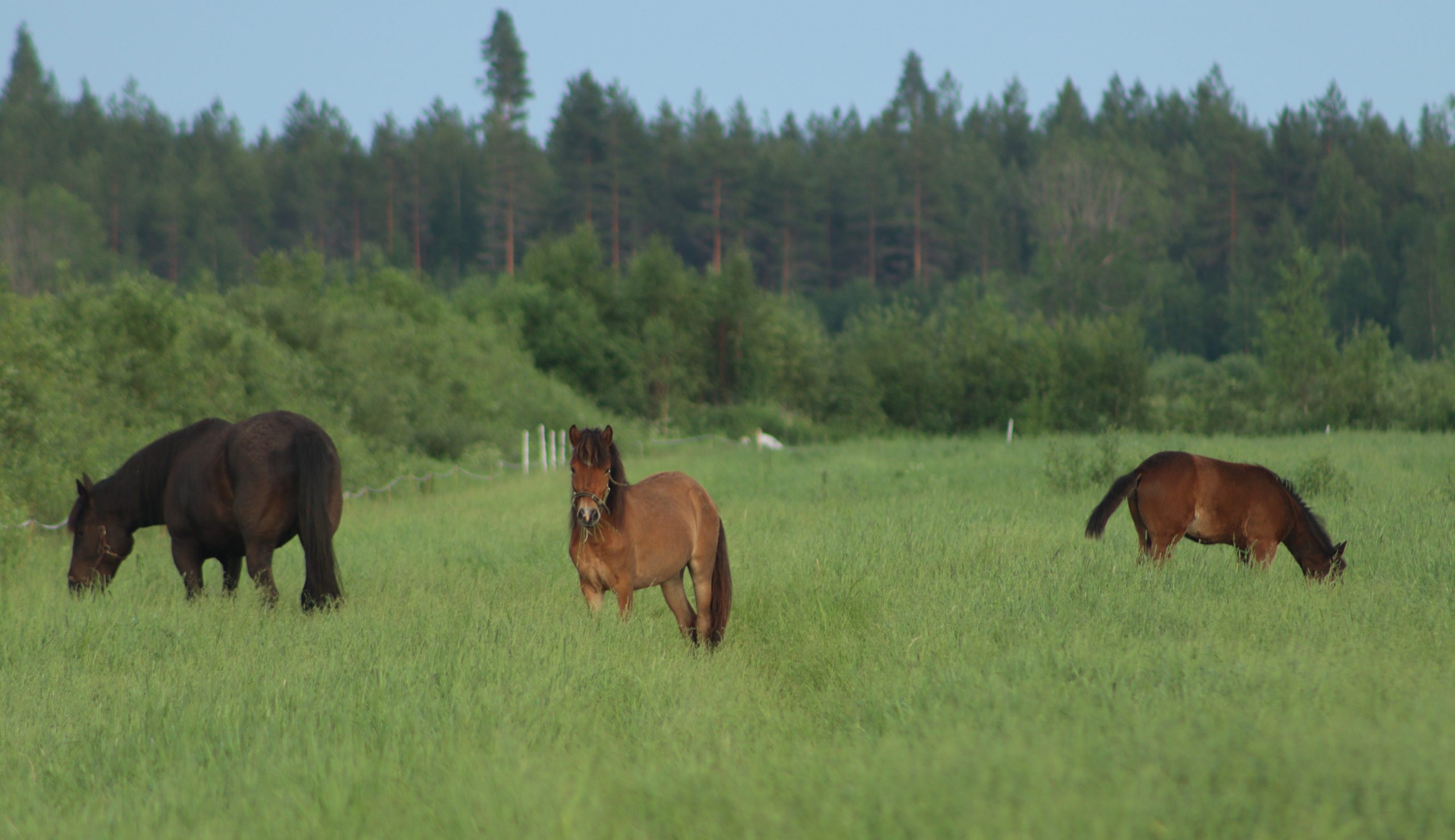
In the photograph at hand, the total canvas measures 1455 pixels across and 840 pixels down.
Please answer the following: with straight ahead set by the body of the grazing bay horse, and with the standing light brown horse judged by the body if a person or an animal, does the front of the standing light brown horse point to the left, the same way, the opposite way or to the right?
to the right

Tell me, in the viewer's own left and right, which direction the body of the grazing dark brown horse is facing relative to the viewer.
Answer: facing away from the viewer and to the left of the viewer

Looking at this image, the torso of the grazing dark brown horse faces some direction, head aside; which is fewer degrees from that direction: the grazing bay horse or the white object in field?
the white object in field

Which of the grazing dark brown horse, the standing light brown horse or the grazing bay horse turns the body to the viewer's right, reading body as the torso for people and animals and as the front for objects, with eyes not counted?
the grazing bay horse

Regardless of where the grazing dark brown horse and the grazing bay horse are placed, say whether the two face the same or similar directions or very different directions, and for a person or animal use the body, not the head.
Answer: very different directions

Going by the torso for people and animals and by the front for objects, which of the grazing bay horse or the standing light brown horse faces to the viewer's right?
the grazing bay horse

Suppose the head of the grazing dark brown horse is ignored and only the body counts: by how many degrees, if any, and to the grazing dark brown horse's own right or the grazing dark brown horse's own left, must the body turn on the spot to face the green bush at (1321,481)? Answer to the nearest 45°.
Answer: approximately 135° to the grazing dark brown horse's own right

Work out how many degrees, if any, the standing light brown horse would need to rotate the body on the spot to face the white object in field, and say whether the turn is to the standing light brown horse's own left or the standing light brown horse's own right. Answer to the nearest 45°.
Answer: approximately 135° to the standing light brown horse's own right

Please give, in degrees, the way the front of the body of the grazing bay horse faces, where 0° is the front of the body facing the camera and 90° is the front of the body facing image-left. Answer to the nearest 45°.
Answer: approximately 270°

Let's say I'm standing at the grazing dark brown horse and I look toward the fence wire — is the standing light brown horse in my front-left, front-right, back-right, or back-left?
back-right

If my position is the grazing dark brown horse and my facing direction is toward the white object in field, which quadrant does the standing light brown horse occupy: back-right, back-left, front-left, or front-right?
back-right

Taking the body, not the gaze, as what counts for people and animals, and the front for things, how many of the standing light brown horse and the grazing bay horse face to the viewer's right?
1

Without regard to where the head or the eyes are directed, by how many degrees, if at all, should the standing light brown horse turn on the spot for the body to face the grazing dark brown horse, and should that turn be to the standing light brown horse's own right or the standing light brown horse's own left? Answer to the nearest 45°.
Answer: approximately 90° to the standing light brown horse's own right
